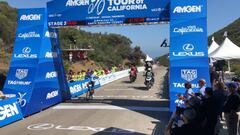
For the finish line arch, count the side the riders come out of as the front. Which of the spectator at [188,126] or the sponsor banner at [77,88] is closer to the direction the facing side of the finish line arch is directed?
the spectator

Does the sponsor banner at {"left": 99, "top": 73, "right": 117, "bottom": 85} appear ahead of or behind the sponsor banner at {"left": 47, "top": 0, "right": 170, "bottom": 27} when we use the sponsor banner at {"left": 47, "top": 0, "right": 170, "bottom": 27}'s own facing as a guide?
behind

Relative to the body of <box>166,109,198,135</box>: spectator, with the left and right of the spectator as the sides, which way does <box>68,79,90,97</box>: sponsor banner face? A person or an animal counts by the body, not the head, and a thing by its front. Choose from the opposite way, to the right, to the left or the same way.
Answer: the opposite way

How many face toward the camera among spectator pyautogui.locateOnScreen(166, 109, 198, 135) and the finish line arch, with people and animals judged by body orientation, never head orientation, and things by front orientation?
1

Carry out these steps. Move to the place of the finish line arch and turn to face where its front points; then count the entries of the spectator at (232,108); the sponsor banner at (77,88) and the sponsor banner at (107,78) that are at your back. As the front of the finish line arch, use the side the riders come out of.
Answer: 2

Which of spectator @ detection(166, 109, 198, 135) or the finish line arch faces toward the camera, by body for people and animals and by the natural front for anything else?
the finish line arch

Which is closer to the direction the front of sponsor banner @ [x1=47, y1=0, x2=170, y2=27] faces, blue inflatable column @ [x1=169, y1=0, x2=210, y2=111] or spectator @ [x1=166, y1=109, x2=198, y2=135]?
the spectator

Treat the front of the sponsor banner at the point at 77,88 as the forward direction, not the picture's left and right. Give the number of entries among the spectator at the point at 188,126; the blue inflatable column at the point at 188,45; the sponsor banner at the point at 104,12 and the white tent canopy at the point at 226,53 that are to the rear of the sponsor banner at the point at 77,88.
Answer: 0

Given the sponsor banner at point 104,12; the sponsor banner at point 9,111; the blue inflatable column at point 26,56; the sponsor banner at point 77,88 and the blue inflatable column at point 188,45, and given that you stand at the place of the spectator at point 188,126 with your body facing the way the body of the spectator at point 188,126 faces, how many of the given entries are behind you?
0

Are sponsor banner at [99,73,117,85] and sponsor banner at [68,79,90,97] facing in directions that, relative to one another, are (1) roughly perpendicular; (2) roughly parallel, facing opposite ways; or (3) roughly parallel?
roughly parallel

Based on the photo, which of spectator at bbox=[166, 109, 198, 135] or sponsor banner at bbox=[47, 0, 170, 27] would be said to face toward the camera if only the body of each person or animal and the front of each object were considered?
the sponsor banner

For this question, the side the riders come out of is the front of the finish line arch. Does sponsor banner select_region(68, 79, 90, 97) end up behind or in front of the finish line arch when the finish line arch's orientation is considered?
behind

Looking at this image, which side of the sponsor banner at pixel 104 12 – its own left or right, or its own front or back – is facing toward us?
front

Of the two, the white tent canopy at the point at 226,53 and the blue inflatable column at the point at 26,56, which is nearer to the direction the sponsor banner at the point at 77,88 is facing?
the white tent canopy

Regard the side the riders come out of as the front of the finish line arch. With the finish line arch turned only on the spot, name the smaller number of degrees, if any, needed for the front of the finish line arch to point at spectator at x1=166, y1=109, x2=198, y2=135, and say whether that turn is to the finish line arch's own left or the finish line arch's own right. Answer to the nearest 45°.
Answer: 0° — it already faces them

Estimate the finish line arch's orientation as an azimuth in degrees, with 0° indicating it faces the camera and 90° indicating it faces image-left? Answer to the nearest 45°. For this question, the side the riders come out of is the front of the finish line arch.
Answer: approximately 0°

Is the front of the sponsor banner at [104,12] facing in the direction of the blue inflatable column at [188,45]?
no

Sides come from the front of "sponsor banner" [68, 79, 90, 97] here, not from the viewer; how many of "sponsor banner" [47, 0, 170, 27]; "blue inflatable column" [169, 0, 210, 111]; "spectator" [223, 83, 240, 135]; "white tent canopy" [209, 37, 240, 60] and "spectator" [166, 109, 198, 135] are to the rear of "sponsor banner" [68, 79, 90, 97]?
0

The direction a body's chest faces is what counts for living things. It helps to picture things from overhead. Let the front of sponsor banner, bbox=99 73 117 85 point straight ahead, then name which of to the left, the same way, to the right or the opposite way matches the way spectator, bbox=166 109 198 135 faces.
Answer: the opposite way

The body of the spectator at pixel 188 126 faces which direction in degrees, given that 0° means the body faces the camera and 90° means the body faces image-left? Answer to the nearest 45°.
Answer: approximately 135°

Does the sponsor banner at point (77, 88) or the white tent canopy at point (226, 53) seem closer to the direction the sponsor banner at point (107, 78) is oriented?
the white tent canopy
